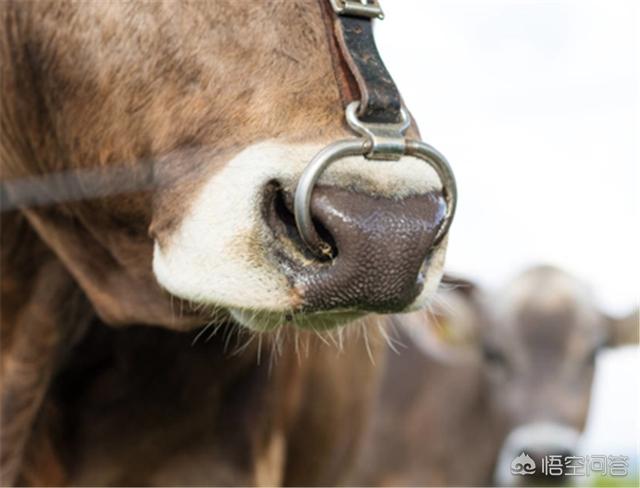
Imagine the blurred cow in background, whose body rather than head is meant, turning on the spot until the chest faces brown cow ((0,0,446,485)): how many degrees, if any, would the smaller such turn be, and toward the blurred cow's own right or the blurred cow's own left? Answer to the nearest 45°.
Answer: approximately 45° to the blurred cow's own right

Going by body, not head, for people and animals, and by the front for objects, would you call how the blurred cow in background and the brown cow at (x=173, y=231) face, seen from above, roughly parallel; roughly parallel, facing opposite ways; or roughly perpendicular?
roughly parallel

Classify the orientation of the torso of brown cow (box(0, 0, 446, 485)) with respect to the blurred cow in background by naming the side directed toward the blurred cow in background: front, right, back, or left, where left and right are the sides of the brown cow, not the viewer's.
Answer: left

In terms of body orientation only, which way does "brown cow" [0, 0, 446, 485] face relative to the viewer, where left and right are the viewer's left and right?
facing the viewer and to the right of the viewer

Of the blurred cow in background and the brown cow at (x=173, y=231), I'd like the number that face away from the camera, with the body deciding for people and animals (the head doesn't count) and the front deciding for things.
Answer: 0
